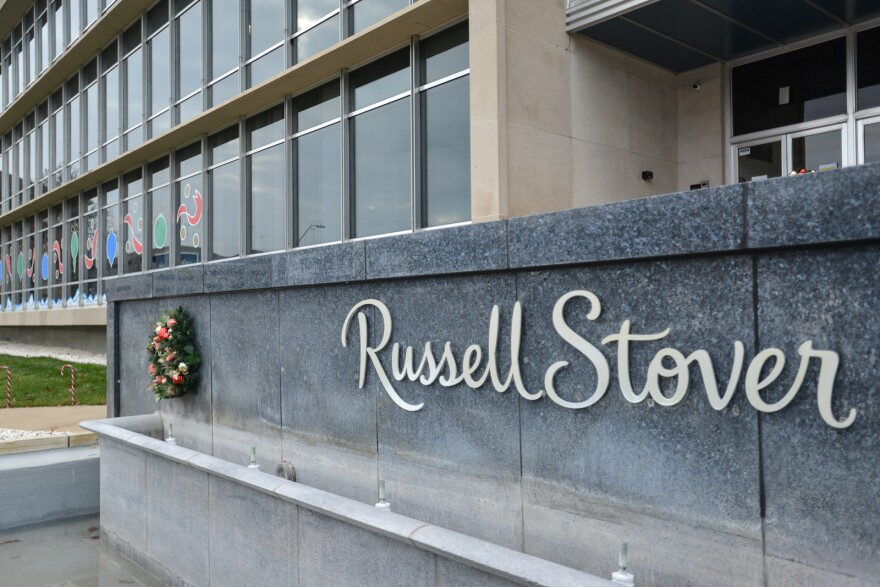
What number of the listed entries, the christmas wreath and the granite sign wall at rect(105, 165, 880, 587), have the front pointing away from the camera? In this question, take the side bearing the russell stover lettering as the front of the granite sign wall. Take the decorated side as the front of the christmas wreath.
0

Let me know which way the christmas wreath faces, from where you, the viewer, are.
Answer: facing the viewer and to the left of the viewer

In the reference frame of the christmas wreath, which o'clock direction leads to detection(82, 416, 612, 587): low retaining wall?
The low retaining wall is roughly at 10 o'clock from the christmas wreath.

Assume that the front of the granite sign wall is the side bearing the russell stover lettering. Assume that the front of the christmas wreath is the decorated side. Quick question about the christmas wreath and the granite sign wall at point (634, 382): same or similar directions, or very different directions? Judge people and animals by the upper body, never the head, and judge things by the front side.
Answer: same or similar directions

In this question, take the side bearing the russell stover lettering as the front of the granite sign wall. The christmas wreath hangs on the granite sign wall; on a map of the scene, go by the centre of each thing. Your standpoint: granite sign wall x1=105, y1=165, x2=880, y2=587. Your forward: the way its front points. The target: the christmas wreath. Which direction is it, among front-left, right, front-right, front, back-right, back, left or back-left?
right

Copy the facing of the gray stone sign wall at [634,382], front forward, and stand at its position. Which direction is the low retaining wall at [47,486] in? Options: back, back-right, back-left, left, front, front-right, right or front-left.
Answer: right

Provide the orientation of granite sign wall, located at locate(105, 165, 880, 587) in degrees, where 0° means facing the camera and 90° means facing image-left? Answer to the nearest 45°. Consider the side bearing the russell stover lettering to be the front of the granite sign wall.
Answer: approximately 45°

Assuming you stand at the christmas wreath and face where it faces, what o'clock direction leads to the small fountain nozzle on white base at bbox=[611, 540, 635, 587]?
The small fountain nozzle on white base is roughly at 10 o'clock from the christmas wreath.
